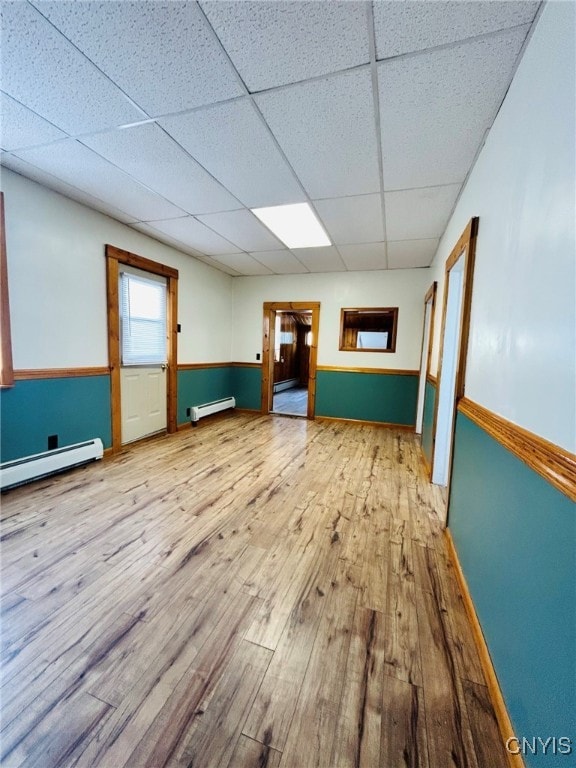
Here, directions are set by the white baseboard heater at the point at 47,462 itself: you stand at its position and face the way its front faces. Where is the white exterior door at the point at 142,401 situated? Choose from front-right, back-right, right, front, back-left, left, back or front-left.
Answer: left

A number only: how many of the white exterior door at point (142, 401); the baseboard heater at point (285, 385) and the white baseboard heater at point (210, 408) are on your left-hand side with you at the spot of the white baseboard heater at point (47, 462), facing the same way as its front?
3

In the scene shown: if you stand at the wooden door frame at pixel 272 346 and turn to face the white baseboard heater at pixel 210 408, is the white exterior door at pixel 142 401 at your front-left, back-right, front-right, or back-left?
front-left

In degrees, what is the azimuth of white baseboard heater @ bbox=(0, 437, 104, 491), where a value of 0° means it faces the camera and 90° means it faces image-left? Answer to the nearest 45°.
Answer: approximately 315°

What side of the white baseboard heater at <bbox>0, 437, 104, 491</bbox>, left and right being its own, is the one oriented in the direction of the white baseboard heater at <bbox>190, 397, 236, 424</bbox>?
left

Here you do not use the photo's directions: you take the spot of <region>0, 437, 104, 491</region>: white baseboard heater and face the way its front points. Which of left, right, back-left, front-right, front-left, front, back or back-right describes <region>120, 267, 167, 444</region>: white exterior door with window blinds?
left

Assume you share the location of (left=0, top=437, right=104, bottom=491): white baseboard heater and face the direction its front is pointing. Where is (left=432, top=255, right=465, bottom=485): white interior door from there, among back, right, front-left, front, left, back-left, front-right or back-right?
front
